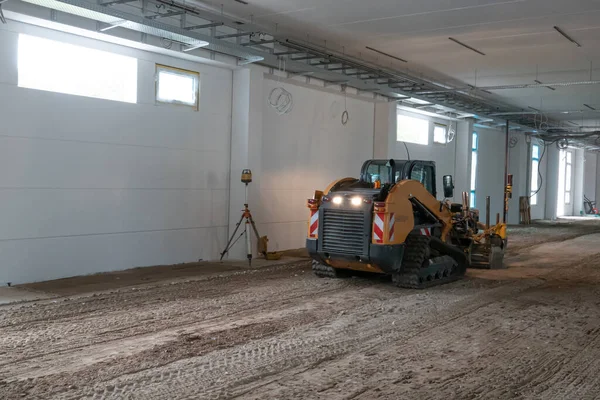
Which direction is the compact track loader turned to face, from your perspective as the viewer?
facing away from the viewer and to the right of the viewer

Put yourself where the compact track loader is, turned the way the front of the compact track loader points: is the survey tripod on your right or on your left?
on your left

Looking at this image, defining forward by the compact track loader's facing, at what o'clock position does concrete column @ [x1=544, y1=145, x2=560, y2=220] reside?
The concrete column is roughly at 11 o'clock from the compact track loader.

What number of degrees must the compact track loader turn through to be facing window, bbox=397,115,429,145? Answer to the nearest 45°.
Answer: approximately 45° to its left

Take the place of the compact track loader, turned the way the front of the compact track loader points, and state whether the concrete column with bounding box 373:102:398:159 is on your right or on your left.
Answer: on your left

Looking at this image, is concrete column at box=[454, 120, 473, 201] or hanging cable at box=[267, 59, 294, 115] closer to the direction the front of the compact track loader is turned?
the concrete column

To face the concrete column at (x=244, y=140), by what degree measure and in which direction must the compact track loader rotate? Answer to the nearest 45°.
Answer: approximately 90° to its left

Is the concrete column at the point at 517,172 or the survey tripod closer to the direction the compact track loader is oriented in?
the concrete column

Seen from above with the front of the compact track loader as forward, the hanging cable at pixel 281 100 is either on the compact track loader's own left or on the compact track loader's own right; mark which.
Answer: on the compact track loader's own left

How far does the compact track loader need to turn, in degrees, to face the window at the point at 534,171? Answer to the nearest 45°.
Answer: approximately 45° to its left

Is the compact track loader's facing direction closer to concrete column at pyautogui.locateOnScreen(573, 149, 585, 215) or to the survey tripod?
the concrete column
